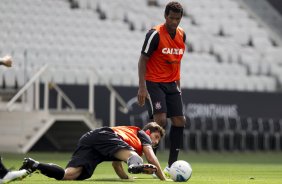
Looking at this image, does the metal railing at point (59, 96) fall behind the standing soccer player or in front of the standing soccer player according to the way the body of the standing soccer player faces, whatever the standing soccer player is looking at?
behind

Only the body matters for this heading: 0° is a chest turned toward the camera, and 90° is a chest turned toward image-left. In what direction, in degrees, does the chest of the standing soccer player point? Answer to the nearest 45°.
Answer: approximately 315°
